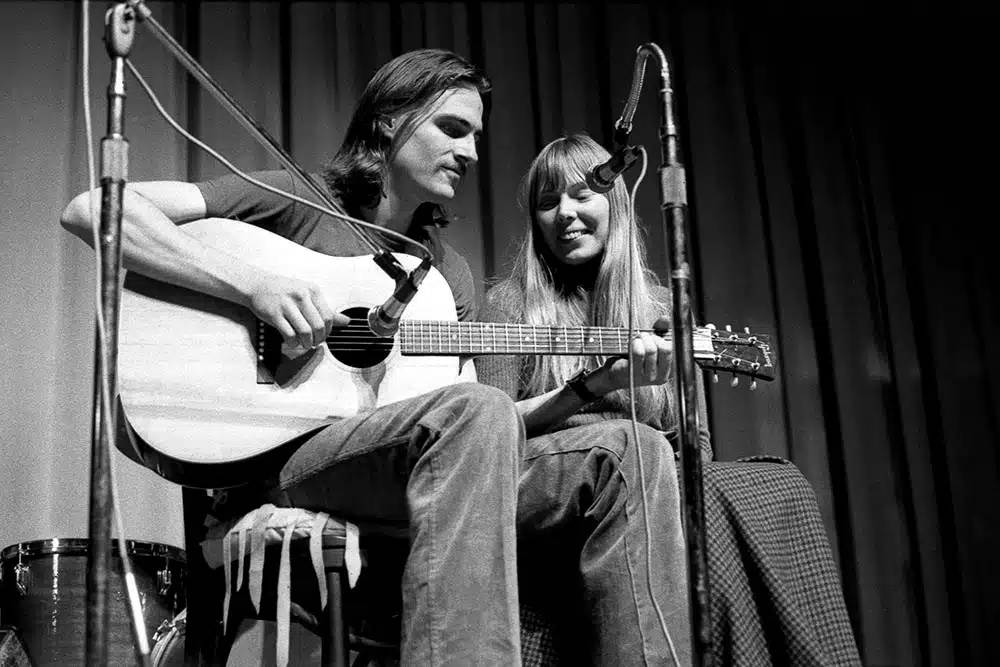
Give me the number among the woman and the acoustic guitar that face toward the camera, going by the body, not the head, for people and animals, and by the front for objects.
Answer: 2

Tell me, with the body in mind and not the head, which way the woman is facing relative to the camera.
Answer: toward the camera

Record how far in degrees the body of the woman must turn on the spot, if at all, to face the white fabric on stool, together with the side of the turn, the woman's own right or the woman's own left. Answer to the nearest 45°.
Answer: approximately 45° to the woman's own right

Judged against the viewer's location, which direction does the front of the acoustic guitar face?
facing the viewer

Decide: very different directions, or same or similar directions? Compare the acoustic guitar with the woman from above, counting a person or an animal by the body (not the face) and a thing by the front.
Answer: same or similar directions

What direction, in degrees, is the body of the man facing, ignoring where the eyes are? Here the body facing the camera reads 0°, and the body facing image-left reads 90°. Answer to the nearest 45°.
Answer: approximately 315°

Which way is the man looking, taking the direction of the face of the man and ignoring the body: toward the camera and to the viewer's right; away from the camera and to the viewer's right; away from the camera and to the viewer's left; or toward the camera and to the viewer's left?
toward the camera and to the viewer's right
